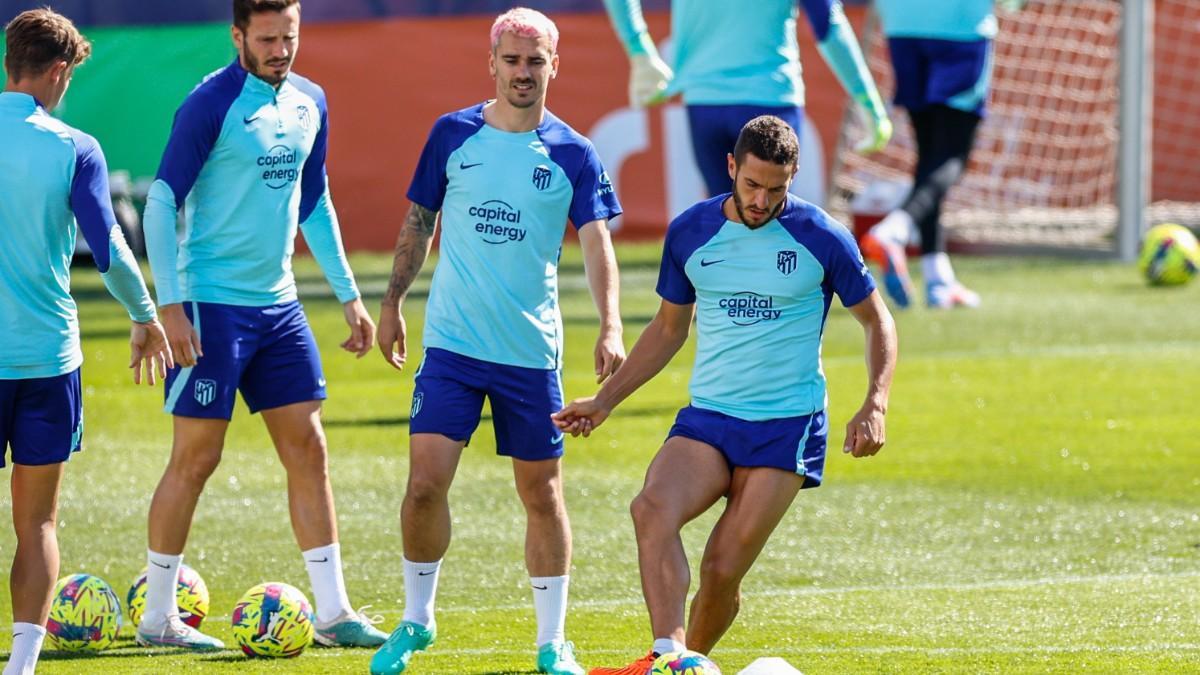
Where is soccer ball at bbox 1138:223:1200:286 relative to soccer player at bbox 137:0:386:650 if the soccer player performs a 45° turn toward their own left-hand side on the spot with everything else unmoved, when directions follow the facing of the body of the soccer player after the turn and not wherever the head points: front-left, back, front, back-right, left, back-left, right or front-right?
front-left

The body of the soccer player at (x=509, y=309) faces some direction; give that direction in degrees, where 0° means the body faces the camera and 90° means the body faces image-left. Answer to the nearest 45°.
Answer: approximately 0°

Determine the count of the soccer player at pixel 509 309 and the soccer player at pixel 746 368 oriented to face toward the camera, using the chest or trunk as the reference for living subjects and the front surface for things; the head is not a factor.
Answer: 2

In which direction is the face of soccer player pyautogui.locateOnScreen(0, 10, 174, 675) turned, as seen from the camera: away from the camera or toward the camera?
away from the camera
